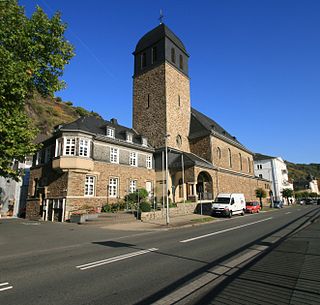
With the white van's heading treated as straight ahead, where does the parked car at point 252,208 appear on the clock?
The parked car is roughly at 5 o'clock from the white van.

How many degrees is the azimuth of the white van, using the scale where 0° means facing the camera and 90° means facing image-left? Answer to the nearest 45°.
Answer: approximately 45°

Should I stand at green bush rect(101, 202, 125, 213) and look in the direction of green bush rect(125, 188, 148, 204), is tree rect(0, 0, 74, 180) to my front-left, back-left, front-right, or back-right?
back-right

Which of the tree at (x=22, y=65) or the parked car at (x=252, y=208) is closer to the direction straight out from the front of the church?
the tree

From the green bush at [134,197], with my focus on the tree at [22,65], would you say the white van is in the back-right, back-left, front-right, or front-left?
back-left

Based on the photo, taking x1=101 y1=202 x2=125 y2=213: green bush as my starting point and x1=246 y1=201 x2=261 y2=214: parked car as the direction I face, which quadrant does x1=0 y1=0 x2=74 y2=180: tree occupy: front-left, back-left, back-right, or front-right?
back-right
